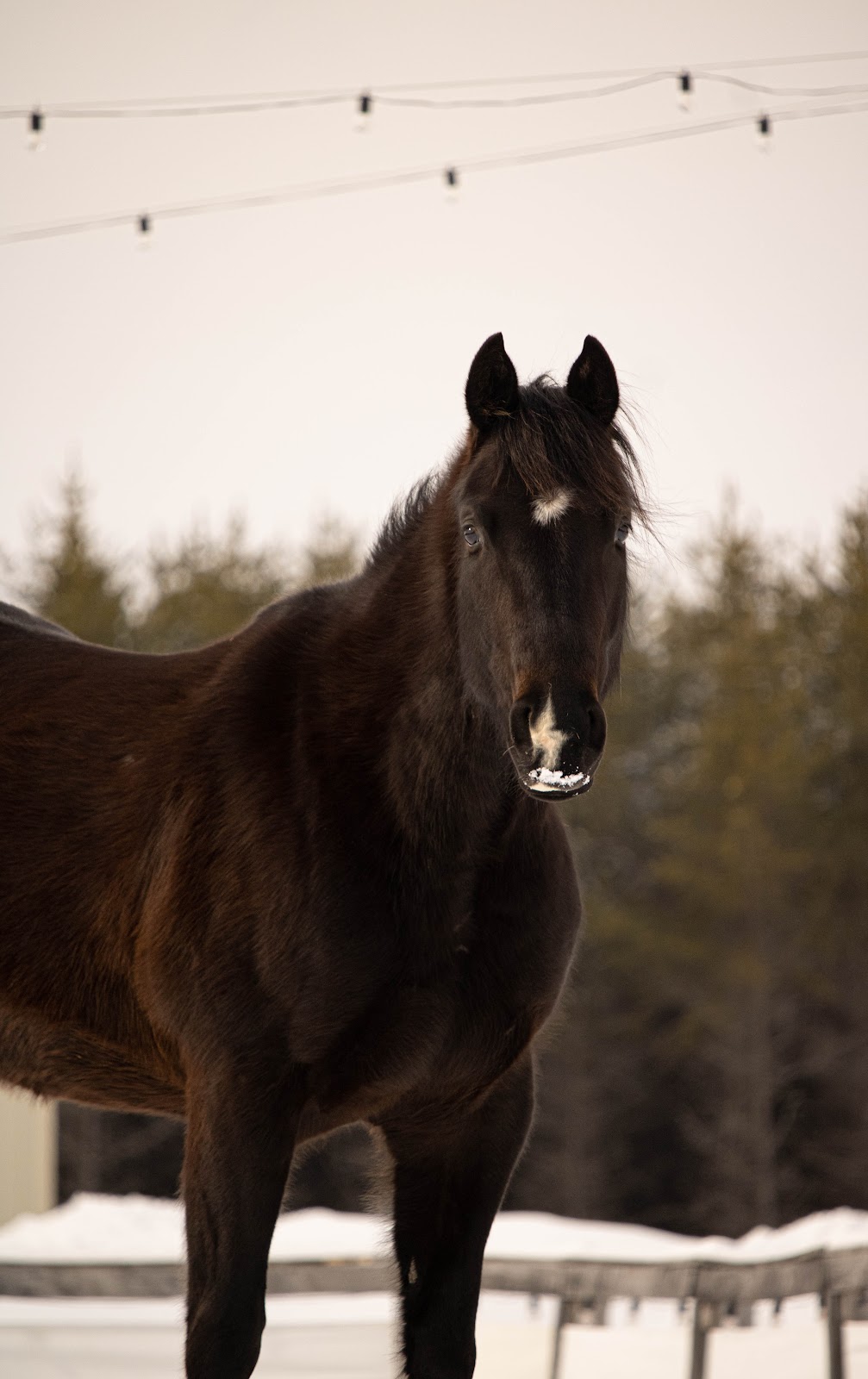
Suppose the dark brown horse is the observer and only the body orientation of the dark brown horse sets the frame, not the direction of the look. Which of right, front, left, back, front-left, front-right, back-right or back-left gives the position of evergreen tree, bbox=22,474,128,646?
back-left

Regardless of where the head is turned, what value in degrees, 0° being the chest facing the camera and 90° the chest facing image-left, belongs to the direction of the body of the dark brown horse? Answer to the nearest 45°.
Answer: approximately 315°

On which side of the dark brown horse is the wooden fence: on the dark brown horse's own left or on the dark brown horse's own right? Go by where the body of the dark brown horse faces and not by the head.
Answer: on the dark brown horse's own left
